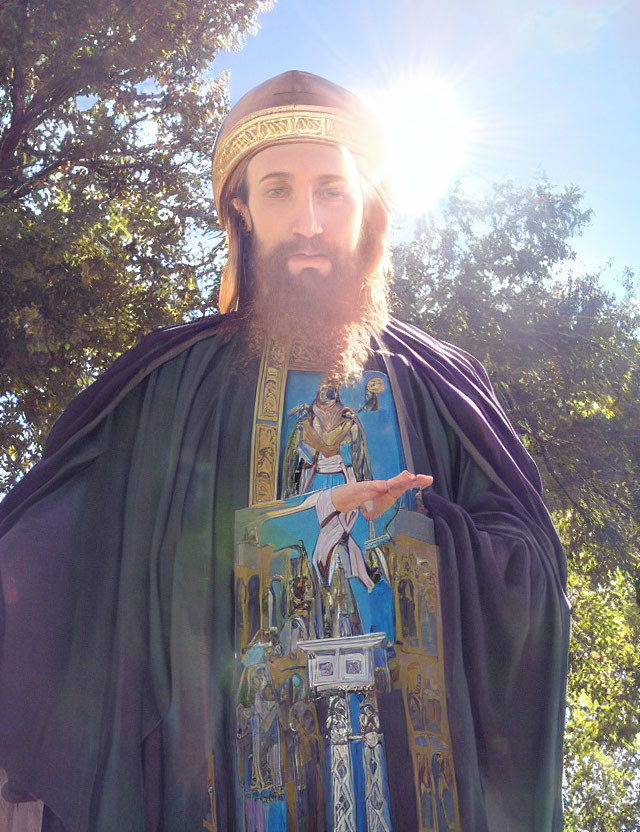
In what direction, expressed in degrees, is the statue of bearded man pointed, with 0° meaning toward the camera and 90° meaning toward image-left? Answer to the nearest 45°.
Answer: approximately 0°

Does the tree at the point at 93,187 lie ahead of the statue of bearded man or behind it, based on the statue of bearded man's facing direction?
behind

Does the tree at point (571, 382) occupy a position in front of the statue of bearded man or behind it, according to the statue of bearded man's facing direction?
behind

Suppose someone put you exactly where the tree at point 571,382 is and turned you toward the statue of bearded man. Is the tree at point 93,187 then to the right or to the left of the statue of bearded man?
right

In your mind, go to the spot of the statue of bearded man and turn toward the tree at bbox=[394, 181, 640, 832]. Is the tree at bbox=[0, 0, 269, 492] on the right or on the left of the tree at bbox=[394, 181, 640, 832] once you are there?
left
